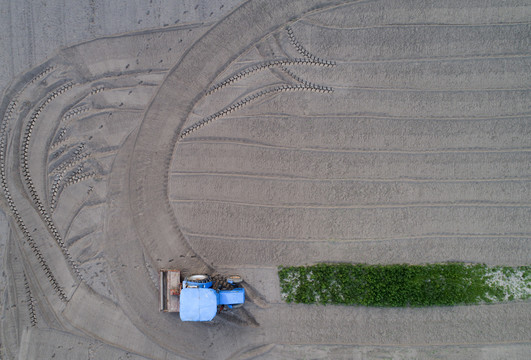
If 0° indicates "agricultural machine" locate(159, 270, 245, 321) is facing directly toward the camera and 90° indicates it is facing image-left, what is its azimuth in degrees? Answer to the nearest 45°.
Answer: approximately 270°
